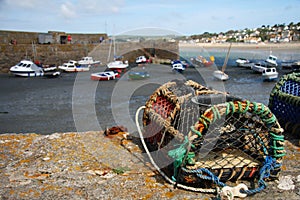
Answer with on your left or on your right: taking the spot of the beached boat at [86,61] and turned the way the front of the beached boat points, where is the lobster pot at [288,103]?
on your right

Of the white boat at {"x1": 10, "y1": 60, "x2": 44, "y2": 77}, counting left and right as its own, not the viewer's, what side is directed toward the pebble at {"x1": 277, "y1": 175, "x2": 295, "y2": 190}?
left

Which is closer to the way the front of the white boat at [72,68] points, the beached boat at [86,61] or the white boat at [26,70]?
the white boat

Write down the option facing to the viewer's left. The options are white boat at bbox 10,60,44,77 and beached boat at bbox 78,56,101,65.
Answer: the white boat

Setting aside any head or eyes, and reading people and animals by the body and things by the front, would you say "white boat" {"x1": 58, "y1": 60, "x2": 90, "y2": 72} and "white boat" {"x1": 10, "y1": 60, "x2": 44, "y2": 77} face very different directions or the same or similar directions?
same or similar directions

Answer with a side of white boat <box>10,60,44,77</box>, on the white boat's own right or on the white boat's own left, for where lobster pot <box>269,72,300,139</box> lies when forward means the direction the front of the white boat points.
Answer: on the white boat's own left

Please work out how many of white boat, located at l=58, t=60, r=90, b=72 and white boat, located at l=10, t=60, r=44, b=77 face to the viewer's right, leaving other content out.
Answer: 0

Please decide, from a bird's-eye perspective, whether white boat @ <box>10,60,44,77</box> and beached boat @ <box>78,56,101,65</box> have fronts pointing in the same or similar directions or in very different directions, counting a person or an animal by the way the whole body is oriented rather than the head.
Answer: very different directions

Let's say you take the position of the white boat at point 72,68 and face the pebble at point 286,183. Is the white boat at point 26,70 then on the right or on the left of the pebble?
right

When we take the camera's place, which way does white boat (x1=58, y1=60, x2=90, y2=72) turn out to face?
facing to the left of the viewer

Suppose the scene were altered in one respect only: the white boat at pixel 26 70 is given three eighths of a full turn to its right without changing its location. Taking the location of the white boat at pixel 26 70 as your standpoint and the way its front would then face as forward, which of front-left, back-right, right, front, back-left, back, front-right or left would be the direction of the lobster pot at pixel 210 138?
back-right

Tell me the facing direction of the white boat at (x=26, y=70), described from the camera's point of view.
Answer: facing to the left of the viewer

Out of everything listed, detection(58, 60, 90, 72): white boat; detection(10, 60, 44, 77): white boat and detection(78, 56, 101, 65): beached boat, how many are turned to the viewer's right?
1

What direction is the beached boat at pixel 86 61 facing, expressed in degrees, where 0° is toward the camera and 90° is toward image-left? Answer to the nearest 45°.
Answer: approximately 270°

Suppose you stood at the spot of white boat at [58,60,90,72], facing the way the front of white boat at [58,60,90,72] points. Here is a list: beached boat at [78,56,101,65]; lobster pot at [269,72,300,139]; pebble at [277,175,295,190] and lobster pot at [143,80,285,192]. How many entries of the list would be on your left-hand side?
3
